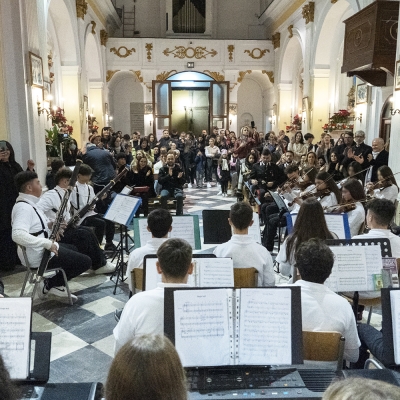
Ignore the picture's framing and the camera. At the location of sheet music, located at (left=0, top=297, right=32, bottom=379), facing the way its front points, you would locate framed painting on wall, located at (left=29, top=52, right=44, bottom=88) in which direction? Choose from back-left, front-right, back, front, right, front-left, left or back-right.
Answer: back

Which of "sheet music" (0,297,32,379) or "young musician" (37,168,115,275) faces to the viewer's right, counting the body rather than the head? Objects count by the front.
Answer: the young musician

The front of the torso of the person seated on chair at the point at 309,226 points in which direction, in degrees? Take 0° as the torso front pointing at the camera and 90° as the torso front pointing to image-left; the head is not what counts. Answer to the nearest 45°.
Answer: approximately 180°

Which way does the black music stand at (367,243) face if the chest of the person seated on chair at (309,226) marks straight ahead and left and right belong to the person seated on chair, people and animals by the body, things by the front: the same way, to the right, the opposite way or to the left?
the opposite way

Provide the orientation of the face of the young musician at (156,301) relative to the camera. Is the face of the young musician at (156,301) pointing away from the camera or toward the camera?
away from the camera

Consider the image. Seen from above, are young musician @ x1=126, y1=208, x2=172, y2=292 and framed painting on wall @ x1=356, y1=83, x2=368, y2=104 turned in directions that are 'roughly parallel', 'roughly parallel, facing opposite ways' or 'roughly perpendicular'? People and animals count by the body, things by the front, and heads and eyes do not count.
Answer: roughly perpendicular

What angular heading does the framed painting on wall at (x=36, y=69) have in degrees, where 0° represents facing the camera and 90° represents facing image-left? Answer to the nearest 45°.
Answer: approximately 315°

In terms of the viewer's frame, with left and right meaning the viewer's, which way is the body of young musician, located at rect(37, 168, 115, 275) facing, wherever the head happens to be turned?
facing to the right of the viewer

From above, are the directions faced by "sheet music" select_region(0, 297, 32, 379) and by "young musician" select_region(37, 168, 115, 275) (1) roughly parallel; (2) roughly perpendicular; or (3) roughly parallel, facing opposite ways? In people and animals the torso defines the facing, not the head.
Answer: roughly perpendicular

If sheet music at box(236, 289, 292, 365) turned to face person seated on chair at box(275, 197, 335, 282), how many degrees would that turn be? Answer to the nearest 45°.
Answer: approximately 180°

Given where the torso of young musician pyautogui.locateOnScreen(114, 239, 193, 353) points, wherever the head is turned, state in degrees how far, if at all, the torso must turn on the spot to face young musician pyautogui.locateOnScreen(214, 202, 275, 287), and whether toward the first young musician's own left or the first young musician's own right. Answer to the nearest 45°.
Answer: approximately 45° to the first young musician's own right

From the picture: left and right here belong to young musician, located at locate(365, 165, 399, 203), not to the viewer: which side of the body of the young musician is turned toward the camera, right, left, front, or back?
left

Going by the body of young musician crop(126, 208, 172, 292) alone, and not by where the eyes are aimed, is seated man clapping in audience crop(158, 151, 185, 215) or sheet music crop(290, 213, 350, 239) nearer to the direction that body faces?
the seated man clapping in audience

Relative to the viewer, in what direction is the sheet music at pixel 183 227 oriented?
toward the camera

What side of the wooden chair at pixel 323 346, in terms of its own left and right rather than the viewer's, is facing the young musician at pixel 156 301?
left

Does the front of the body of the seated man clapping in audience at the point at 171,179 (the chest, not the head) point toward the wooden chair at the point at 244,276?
yes
